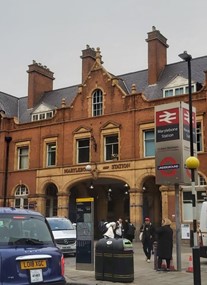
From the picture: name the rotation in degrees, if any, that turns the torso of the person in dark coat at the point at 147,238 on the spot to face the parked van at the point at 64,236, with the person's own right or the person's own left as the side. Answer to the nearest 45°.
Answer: approximately 135° to the person's own right

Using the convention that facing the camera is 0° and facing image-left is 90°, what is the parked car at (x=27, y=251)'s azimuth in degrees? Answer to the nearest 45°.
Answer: approximately 135°

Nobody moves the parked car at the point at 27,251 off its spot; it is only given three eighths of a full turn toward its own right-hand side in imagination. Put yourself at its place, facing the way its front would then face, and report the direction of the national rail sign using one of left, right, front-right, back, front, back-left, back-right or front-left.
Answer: front-left

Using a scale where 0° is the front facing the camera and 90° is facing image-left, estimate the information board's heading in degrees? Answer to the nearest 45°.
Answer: approximately 0°

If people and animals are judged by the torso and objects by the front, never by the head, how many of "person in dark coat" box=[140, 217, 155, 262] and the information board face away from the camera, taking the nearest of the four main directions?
0
